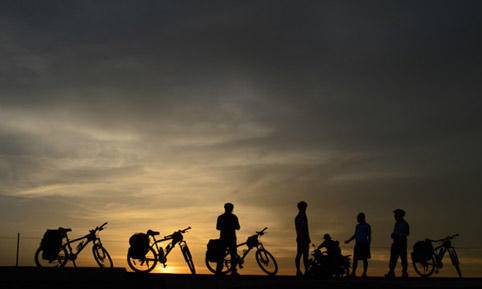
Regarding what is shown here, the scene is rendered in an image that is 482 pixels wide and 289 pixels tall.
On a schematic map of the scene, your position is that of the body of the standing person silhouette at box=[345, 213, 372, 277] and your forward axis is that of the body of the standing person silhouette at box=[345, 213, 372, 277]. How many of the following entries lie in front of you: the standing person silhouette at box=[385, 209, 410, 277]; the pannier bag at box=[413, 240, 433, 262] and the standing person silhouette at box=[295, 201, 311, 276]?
1

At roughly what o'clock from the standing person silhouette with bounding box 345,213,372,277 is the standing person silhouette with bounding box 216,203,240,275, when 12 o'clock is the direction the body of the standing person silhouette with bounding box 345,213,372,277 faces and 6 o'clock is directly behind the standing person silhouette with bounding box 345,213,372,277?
the standing person silhouette with bounding box 216,203,240,275 is roughly at 1 o'clock from the standing person silhouette with bounding box 345,213,372,277.

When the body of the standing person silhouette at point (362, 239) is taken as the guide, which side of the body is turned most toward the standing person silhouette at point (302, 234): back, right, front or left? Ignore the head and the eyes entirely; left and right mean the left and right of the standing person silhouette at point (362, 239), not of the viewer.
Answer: front

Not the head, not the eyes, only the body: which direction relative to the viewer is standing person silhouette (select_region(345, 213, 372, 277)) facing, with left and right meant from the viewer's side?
facing the viewer and to the left of the viewer

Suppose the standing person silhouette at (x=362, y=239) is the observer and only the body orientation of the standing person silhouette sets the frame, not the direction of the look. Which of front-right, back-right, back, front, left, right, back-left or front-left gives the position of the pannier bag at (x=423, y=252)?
back
